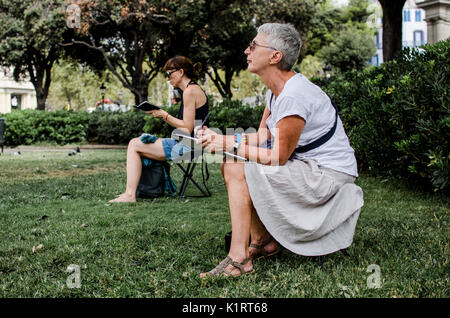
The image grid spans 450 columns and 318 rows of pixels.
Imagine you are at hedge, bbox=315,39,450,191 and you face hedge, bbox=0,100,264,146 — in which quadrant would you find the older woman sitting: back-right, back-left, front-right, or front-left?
back-left

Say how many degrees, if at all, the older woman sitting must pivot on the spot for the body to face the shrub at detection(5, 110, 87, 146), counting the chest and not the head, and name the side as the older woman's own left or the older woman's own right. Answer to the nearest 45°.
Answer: approximately 45° to the older woman's own right

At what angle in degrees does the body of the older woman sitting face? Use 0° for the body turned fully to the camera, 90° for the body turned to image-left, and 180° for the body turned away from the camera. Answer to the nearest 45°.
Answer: approximately 90°

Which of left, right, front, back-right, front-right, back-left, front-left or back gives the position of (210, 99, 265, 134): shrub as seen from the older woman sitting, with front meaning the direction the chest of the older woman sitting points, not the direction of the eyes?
right

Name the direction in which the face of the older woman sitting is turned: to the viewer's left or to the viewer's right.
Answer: to the viewer's left

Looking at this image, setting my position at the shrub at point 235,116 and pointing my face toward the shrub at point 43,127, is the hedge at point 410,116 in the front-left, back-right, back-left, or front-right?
back-left

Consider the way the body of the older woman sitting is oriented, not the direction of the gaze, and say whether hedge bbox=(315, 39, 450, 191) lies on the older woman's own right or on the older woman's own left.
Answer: on the older woman's own right

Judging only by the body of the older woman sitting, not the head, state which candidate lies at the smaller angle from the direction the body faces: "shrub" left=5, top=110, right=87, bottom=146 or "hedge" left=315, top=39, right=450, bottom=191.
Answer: the shrub
